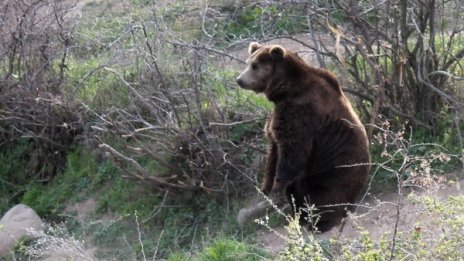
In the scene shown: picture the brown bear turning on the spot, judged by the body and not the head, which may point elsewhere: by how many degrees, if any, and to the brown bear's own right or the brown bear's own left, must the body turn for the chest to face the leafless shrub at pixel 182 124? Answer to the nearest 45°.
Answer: approximately 45° to the brown bear's own right

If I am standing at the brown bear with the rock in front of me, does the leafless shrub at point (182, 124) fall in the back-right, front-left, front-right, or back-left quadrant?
front-right

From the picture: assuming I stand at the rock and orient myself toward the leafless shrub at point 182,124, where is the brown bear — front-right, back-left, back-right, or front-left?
front-right

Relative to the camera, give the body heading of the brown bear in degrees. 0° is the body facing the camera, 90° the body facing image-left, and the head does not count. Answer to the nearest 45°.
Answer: approximately 90°

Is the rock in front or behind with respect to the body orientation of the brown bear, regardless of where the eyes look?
in front

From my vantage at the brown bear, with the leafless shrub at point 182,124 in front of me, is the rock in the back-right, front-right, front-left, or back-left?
front-left
